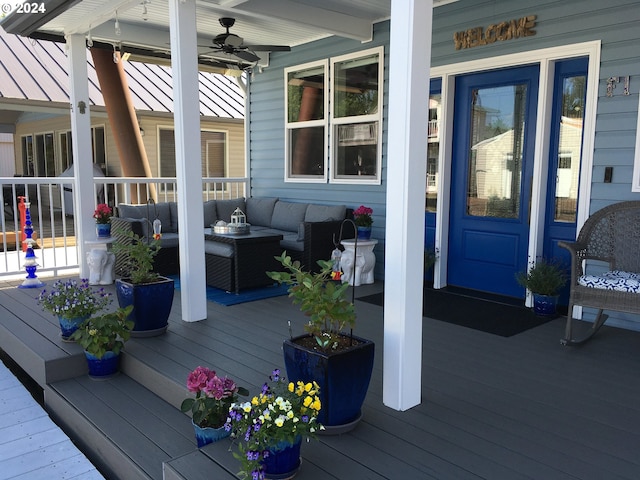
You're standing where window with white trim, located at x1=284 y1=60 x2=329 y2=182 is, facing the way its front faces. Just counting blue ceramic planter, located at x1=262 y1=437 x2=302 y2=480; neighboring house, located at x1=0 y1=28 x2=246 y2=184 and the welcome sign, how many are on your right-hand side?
1

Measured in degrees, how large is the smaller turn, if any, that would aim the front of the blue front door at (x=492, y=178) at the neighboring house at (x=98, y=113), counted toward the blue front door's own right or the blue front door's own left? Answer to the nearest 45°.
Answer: approximately 90° to the blue front door's own right

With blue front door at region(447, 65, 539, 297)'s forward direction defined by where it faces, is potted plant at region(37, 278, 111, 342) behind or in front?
in front

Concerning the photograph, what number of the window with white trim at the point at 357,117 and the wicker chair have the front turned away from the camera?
0

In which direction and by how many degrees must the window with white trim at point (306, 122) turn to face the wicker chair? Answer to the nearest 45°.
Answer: approximately 90° to its left

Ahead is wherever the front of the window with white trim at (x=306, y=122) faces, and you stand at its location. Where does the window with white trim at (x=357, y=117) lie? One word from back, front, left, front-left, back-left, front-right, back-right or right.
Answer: left

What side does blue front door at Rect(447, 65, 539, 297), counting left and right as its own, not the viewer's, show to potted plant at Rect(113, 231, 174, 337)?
front

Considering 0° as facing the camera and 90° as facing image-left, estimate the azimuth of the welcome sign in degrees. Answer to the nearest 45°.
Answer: approximately 45°

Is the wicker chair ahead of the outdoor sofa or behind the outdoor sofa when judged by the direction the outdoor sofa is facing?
ahead

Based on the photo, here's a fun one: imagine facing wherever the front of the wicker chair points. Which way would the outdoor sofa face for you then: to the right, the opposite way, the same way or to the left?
to the left

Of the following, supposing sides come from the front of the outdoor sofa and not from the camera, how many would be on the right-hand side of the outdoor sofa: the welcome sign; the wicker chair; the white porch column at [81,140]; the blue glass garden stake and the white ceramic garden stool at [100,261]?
3

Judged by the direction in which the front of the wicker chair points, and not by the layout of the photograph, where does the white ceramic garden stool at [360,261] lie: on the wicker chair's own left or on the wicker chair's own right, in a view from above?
on the wicker chair's own right

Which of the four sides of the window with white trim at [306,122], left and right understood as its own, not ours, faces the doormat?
left
